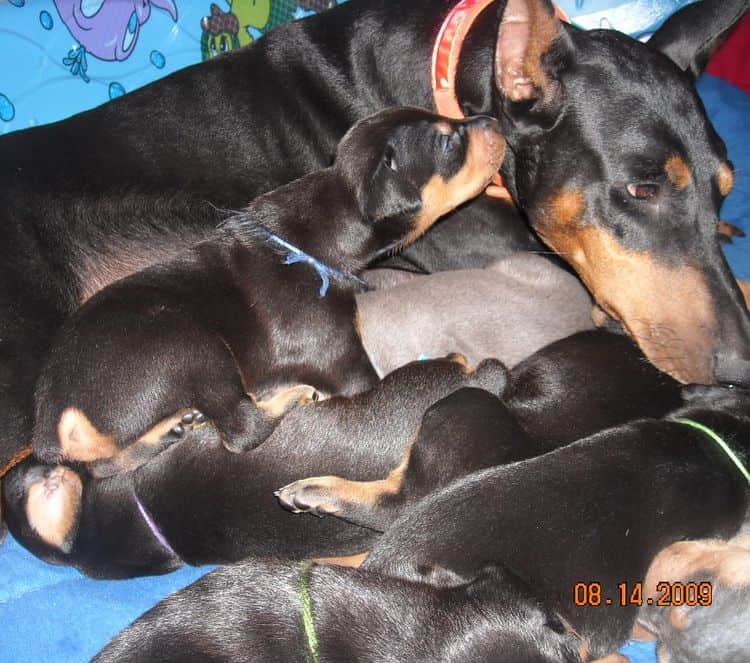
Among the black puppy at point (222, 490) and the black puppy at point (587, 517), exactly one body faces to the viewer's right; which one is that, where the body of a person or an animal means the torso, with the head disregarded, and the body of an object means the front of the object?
the black puppy at point (587, 517)

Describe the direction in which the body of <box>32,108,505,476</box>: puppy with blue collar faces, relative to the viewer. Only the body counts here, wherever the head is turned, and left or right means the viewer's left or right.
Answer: facing away from the viewer and to the right of the viewer

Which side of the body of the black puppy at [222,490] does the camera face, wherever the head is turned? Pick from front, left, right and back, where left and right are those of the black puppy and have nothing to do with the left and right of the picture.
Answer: left

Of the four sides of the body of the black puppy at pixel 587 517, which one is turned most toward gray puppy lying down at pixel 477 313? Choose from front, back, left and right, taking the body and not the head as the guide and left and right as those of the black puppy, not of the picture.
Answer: left

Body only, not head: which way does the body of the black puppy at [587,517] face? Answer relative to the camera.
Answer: to the viewer's right

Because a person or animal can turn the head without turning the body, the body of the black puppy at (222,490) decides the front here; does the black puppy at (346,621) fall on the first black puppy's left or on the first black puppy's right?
on the first black puppy's left

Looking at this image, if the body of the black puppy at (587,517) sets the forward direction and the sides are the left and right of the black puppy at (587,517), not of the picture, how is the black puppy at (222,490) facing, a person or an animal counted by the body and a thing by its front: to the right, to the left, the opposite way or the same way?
the opposite way

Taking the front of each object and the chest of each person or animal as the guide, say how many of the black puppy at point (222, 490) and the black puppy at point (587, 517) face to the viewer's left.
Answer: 1
